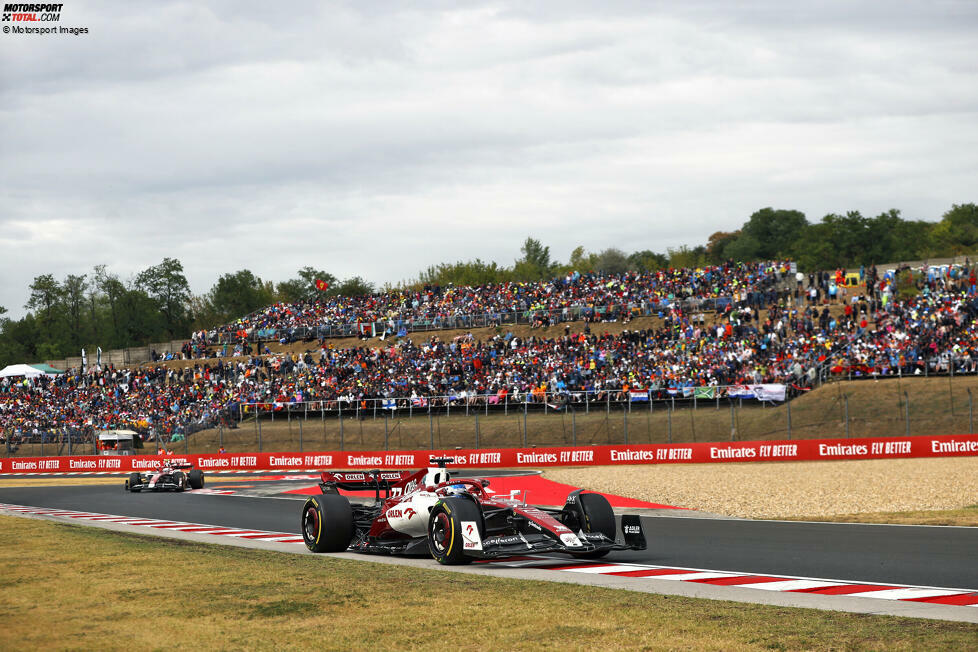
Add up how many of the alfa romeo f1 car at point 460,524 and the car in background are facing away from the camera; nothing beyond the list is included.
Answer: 0

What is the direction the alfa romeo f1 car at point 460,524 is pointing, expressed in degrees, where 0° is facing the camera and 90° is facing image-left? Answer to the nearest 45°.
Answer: approximately 315°
